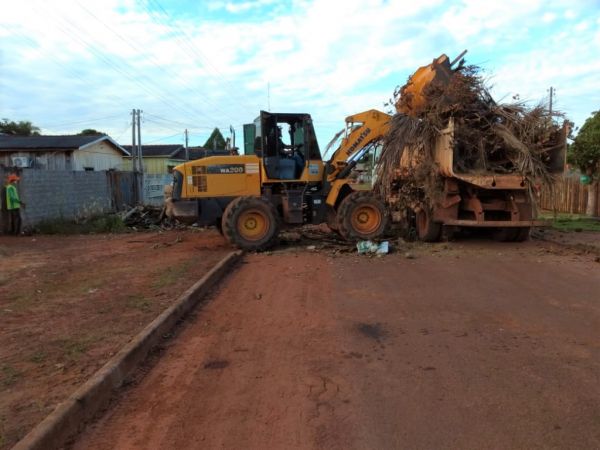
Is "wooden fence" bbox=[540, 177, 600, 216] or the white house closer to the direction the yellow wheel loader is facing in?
the wooden fence

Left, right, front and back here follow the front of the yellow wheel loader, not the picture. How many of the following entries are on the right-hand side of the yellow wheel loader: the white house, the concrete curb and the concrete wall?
1

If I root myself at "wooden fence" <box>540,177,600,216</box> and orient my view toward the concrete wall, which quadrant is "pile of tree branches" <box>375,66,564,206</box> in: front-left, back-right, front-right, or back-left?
front-left

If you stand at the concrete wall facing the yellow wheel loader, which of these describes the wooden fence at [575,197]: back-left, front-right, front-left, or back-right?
front-left

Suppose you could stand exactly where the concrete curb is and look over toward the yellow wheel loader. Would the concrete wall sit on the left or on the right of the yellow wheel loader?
left

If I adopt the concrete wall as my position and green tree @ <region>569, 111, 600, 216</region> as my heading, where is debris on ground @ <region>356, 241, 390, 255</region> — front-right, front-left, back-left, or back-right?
front-right

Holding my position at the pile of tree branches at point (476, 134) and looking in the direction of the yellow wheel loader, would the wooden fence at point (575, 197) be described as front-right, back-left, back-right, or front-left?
back-right

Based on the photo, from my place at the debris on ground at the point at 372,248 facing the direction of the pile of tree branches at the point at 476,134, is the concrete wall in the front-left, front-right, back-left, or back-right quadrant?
back-left

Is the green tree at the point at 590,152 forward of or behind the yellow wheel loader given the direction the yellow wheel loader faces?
forward

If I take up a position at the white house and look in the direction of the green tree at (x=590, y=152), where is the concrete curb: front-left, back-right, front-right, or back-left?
front-right

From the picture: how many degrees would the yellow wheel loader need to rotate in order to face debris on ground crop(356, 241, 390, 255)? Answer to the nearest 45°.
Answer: approximately 45° to its right

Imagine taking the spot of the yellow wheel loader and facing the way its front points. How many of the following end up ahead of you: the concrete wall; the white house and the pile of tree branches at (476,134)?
1

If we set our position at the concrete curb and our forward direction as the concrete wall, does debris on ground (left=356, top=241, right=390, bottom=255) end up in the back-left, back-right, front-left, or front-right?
front-right

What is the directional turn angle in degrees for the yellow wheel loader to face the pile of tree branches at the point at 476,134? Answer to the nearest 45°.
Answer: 0° — it already faces it

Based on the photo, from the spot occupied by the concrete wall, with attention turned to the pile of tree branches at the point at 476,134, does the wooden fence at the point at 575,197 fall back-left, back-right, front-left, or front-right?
front-left

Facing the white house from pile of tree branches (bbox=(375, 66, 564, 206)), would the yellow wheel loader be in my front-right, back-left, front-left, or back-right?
front-left

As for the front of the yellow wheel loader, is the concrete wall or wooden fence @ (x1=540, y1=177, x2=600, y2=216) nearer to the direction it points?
the wooden fence

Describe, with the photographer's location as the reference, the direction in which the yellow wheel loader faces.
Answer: facing to the right of the viewer

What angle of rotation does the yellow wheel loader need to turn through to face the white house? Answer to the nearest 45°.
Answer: approximately 135° to its left

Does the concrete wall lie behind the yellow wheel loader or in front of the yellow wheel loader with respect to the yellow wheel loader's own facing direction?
behind
